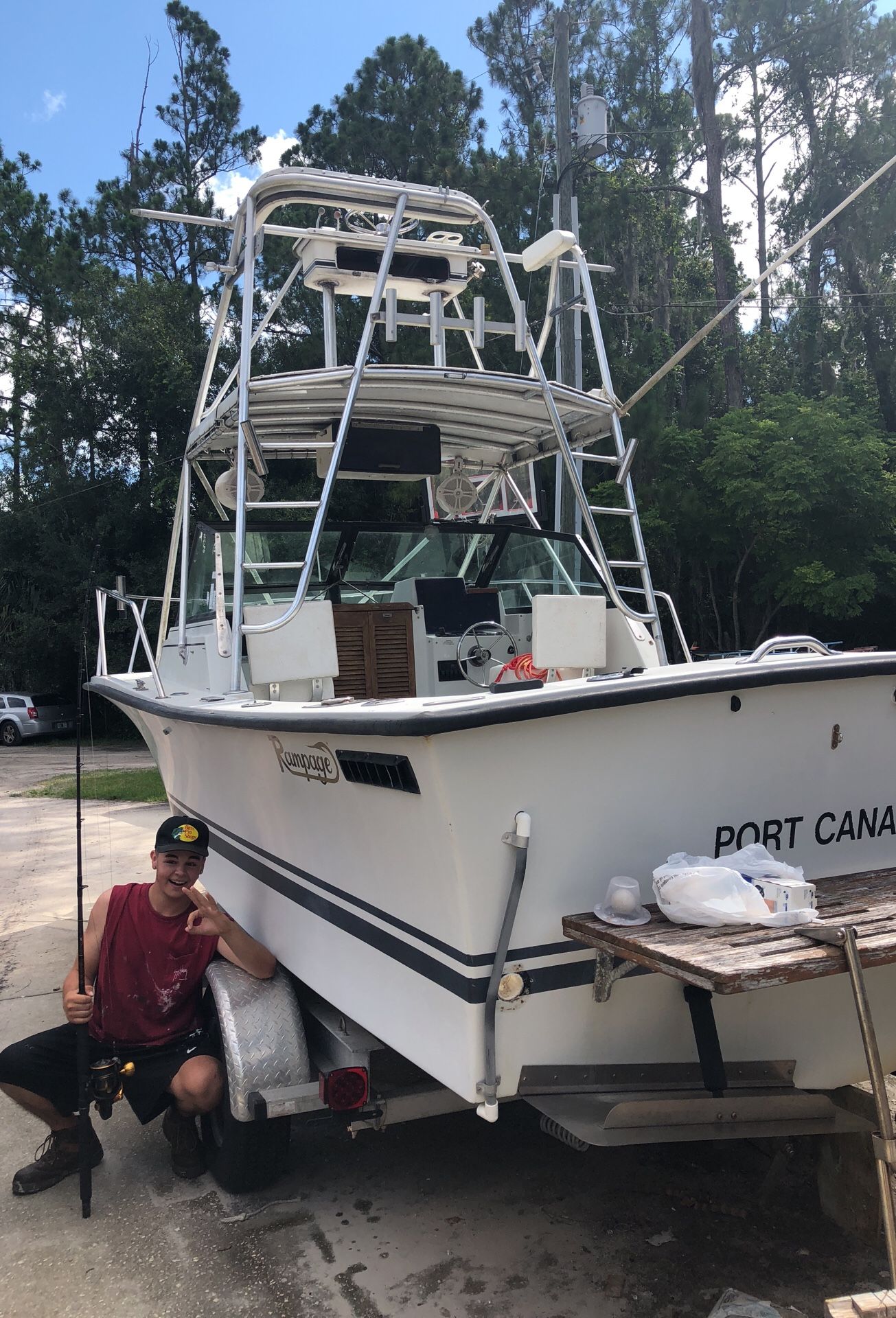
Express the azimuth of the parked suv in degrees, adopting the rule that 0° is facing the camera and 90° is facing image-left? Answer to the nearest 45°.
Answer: approximately 135°

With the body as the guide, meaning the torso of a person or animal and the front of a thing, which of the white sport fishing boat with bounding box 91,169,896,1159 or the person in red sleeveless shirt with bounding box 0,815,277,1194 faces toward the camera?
the person in red sleeveless shirt

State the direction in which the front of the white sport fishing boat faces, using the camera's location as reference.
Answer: facing away from the viewer and to the left of the viewer

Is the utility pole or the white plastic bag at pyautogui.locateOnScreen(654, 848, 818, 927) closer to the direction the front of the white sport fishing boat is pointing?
the utility pole

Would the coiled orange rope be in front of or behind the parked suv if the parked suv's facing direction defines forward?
behind

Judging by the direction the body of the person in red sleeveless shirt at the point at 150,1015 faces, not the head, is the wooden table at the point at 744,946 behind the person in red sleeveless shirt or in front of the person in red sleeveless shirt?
in front

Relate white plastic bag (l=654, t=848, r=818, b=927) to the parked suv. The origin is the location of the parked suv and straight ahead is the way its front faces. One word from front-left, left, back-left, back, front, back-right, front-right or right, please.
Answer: back-left

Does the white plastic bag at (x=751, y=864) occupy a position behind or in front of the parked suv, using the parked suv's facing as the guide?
behind

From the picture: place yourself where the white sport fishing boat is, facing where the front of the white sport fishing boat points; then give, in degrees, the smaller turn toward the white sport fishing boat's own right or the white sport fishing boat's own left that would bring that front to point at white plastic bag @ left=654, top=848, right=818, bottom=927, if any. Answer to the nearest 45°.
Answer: approximately 180°

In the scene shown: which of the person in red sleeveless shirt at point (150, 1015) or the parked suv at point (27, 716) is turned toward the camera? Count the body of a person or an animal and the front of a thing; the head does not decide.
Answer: the person in red sleeveless shirt

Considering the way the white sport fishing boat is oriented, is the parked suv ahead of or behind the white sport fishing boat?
ahead

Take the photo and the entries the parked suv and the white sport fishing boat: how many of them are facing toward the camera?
0

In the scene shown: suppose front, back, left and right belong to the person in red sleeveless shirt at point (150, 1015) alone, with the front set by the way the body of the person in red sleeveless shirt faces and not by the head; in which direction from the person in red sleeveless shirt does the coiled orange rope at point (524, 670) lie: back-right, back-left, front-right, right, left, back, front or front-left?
left

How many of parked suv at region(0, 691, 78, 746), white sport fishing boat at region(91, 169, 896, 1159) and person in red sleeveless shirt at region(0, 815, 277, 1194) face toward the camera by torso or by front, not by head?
1

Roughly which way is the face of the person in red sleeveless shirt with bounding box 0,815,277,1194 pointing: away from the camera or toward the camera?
toward the camera

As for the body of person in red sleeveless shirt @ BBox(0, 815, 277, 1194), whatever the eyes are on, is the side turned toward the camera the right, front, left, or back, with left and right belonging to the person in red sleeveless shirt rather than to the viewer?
front

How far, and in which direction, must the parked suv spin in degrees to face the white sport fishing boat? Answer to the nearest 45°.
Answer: approximately 135° to its left
